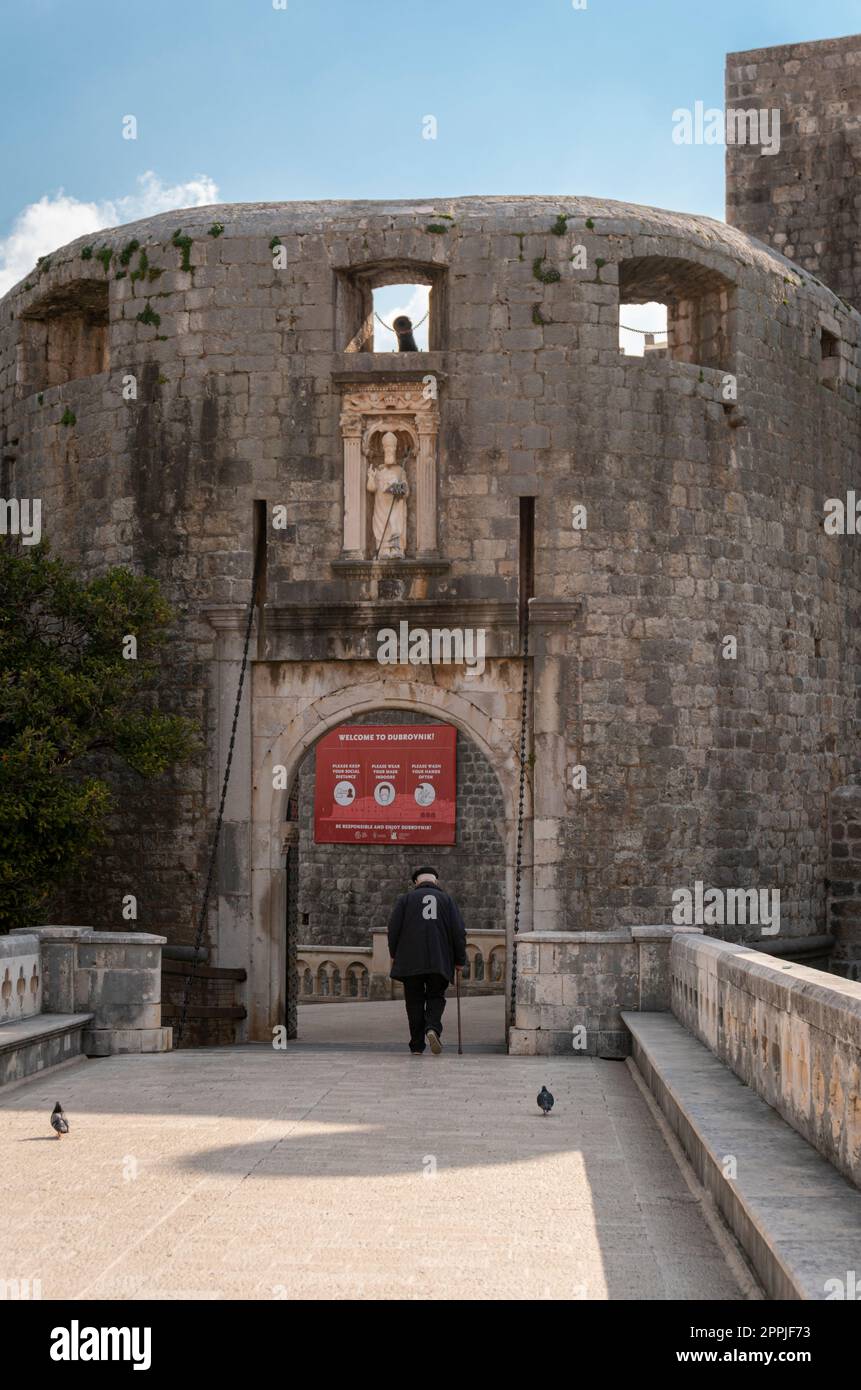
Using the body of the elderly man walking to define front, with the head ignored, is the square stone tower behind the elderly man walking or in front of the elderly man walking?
in front

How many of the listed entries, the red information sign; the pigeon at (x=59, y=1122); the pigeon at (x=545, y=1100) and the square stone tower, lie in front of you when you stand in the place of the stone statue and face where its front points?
2

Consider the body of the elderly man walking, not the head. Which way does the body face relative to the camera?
away from the camera

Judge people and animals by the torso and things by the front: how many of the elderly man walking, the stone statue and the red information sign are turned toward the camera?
2

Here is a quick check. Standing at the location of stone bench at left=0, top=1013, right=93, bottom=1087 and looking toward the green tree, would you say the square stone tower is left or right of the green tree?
right

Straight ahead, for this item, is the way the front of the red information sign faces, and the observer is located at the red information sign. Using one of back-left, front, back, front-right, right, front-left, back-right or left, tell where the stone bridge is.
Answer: front

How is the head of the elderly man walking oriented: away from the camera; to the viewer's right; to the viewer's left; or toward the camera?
away from the camera

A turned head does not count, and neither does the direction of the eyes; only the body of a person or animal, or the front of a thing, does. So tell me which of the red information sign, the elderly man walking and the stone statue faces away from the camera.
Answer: the elderly man walking

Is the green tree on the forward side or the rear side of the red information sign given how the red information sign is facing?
on the forward side

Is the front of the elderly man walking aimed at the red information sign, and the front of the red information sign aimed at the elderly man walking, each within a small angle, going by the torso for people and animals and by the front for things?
yes

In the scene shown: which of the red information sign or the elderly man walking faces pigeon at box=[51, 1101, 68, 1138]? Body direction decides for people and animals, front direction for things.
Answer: the red information sign

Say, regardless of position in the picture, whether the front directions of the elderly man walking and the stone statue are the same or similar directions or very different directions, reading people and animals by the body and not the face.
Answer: very different directions

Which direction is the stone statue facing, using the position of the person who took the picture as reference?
facing the viewer

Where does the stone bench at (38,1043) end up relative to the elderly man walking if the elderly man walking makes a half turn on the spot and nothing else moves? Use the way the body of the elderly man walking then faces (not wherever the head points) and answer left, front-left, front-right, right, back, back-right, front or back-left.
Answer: front-right

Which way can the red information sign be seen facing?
toward the camera

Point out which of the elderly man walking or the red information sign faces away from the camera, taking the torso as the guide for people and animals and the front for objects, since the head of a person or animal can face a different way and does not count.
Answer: the elderly man walking

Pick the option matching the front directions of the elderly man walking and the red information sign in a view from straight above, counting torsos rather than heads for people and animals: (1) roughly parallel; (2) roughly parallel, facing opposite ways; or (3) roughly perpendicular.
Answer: roughly parallel, facing opposite ways
